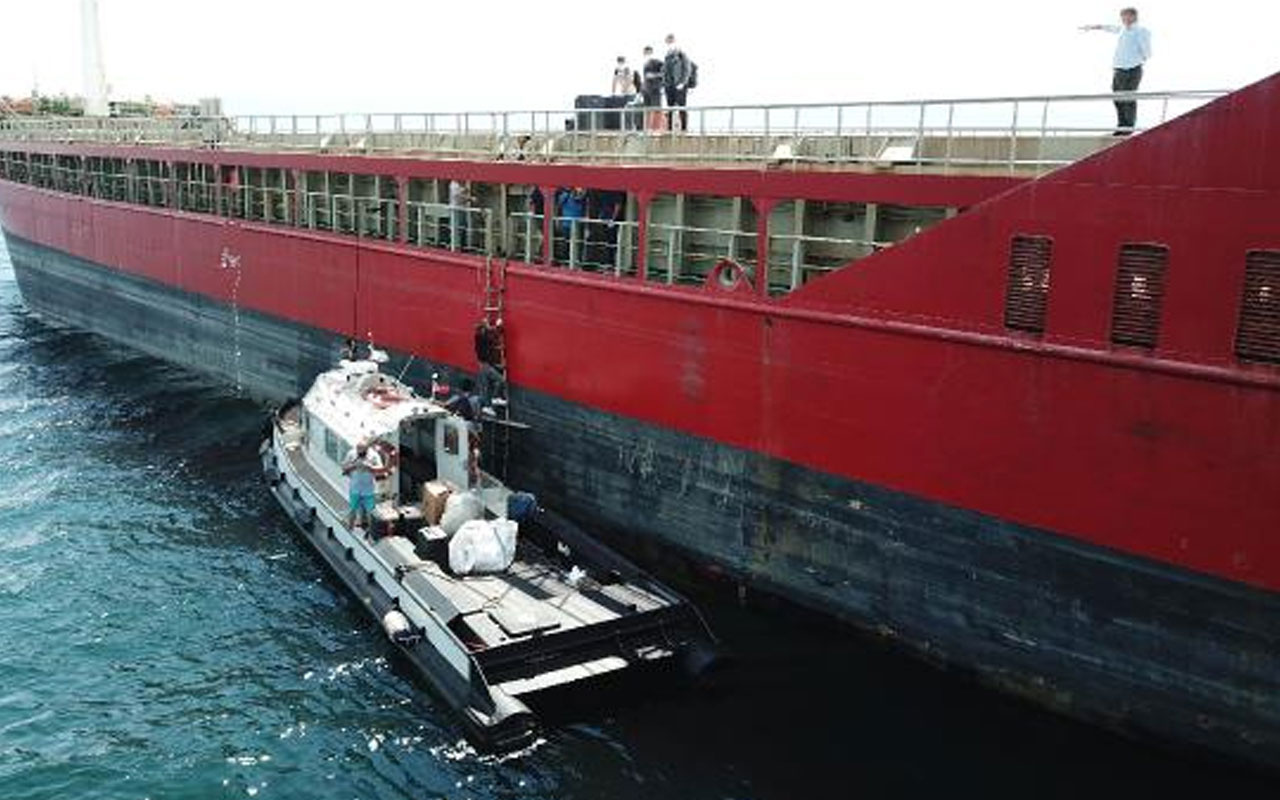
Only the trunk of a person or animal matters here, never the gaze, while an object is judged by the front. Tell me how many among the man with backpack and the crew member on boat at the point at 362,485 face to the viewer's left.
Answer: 1

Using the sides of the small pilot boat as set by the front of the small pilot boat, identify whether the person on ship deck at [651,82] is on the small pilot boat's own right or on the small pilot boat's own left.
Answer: on the small pilot boat's own right

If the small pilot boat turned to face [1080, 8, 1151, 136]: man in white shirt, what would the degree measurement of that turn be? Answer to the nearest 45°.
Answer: approximately 135° to its right

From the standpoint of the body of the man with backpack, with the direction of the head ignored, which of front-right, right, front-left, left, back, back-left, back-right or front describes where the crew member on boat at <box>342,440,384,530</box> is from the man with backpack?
front-right

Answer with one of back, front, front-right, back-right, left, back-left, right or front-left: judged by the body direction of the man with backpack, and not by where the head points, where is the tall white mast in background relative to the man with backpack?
front-right

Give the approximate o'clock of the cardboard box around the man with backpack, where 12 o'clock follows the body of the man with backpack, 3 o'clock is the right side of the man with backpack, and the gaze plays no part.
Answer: The cardboard box is roughly at 10 o'clock from the man with backpack.

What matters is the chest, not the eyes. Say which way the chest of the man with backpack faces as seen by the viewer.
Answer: to the viewer's left

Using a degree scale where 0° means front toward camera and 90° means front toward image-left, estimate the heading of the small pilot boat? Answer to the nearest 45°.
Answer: approximately 135°

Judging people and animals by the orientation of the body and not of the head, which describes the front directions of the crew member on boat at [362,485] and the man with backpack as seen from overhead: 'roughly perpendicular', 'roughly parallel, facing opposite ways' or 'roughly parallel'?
roughly perpendicular

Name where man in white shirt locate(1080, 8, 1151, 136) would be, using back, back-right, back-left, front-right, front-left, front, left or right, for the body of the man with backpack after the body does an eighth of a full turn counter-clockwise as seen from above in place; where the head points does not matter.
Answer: left
